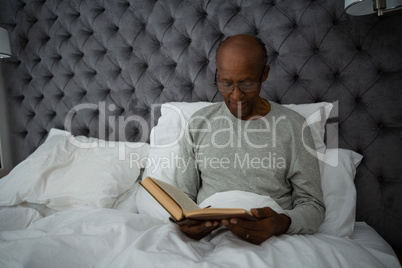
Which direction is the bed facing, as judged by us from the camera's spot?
facing the viewer and to the left of the viewer
